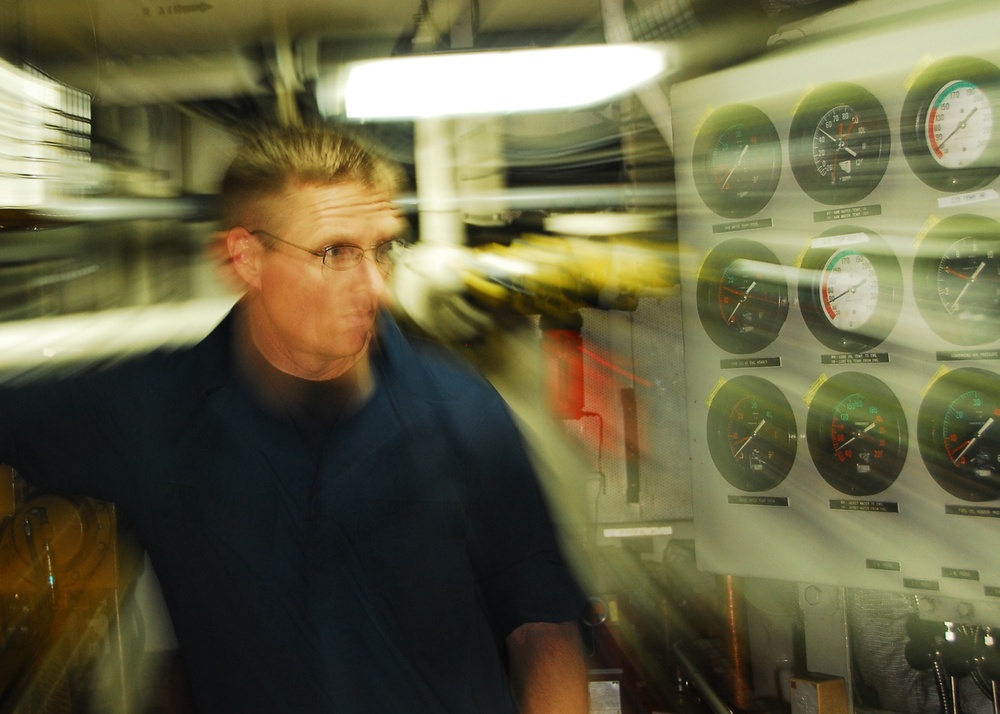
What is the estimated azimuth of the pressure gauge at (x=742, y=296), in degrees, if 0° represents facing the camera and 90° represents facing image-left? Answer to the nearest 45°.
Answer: approximately 45°

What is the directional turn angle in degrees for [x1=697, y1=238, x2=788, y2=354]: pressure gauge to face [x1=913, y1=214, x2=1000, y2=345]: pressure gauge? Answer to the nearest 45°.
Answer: approximately 90° to its left

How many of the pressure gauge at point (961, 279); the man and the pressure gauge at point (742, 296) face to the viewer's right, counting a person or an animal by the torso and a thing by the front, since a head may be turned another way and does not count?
0

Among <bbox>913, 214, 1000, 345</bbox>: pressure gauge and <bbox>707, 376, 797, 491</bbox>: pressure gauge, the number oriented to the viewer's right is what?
0

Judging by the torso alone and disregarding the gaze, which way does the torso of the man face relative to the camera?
toward the camera

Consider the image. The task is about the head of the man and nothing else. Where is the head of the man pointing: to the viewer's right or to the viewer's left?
to the viewer's right

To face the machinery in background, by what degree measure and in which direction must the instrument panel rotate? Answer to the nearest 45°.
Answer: approximately 45° to its right

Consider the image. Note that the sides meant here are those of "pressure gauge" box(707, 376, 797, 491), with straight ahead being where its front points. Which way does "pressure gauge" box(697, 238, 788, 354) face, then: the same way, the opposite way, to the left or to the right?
the same way

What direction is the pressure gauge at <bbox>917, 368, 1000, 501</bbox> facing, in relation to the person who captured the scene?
facing the viewer and to the left of the viewer
